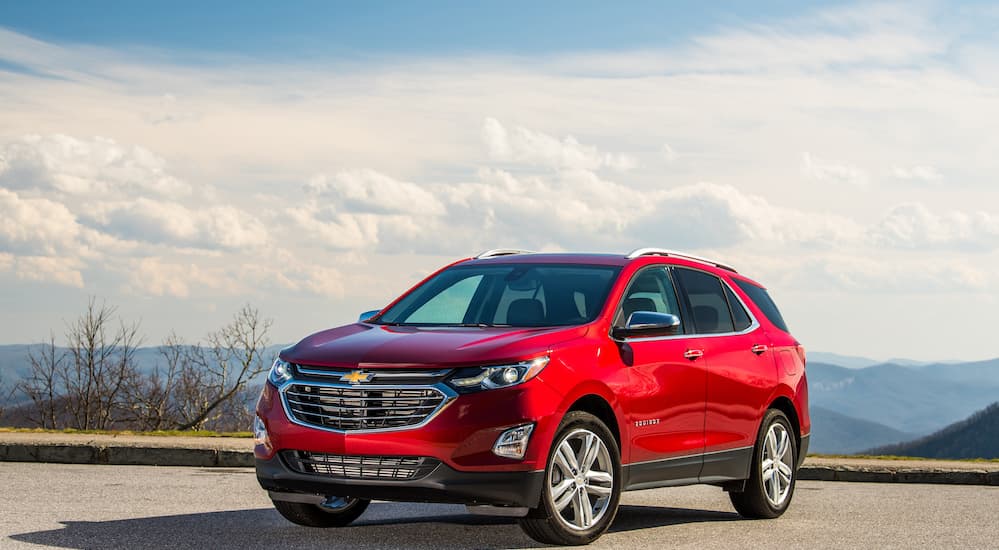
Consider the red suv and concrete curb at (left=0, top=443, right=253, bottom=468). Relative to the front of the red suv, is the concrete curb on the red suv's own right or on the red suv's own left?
on the red suv's own right

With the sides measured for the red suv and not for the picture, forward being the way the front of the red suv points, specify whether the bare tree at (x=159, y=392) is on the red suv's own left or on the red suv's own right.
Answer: on the red suv's own right

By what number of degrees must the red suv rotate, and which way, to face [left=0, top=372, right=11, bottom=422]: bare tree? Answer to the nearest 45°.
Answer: approximately 90° to its right

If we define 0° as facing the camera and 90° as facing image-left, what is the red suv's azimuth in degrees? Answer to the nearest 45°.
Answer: approximately 45°

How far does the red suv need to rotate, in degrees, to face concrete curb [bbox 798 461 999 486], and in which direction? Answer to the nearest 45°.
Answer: approximately 180°

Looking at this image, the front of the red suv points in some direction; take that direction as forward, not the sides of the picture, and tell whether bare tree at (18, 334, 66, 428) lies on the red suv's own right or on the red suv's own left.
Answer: on the red suv's own right
